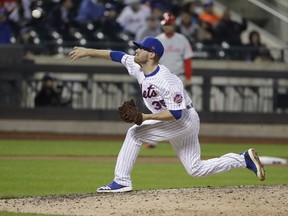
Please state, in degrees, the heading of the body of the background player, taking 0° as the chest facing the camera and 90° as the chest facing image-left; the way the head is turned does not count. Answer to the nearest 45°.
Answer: approximately 45°
